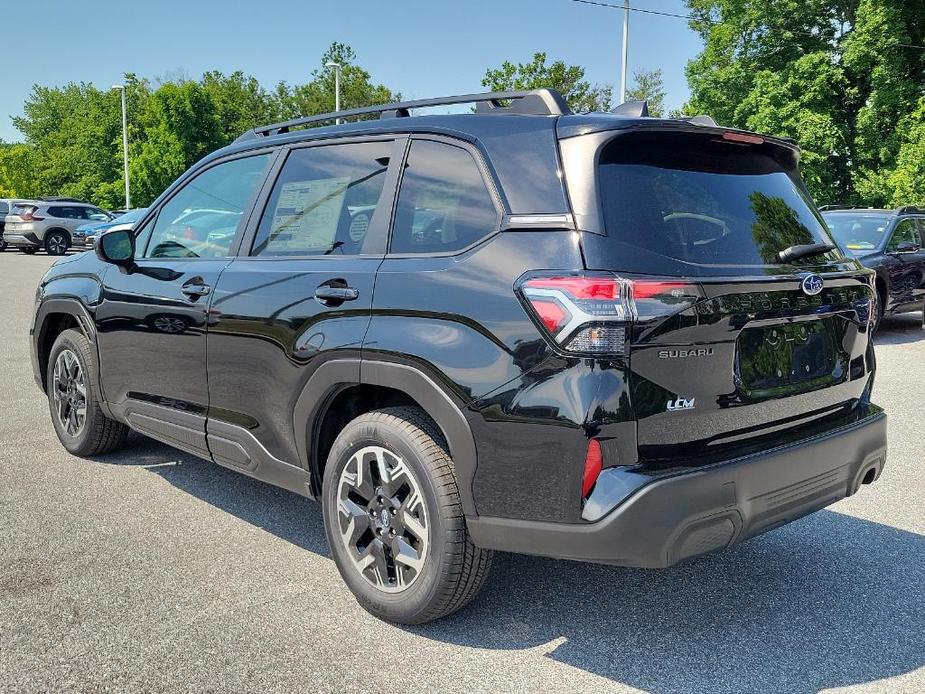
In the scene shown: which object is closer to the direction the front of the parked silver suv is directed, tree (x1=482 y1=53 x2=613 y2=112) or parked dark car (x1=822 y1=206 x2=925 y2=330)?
the tree

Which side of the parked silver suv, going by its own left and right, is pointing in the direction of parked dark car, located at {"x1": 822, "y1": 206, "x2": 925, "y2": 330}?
right

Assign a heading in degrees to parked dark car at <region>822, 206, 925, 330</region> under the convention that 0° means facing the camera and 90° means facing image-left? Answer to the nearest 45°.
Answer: approximately 45°

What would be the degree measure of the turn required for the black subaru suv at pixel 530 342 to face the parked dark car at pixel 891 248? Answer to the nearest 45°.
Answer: approximately 90° to its right

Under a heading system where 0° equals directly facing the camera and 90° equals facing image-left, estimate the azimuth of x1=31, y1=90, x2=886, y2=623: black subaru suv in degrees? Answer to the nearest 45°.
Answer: approximately 135°

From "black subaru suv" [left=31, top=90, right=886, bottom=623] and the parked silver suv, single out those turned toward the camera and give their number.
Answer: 0

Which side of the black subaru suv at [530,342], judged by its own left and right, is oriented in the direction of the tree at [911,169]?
right

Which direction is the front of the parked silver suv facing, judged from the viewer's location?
facing away from the viewer and to the right of the viewer

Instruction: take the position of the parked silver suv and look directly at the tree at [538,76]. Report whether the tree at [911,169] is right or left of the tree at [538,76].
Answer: right

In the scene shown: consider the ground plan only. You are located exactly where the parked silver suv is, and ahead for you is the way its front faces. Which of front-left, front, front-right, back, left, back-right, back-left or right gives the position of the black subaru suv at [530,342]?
back-right

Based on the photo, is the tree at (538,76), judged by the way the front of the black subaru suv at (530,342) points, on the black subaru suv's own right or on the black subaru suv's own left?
on the black subaru suv's own right

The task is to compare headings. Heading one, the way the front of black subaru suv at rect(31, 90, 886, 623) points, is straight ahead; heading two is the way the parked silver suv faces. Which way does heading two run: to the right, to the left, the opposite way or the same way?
to the right

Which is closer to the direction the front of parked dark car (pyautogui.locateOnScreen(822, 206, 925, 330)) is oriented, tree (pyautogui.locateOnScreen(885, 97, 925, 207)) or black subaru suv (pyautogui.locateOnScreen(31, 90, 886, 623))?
the black subaru suv

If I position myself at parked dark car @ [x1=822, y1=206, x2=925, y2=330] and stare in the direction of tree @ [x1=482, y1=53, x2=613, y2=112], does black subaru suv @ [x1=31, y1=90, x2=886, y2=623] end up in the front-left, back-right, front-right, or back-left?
back-left
